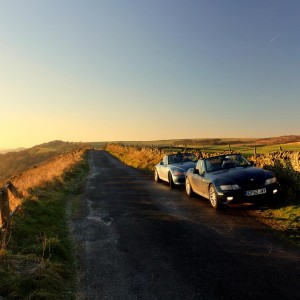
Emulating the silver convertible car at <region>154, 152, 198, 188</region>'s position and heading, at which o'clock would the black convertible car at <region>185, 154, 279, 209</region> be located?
the black convertible car at <region>185, 154, 279, 209</region> is roughly at 1 o'clock from the silver convertible car at <region>154, 152, 198, 188</region>.

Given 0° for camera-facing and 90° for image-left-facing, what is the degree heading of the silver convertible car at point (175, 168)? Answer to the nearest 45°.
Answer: approximately 315°

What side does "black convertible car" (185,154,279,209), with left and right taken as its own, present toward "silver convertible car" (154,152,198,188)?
back

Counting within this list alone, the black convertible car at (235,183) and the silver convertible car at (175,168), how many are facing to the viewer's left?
0

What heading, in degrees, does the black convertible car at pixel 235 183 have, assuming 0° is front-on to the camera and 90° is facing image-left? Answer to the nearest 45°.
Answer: approximately 315°
